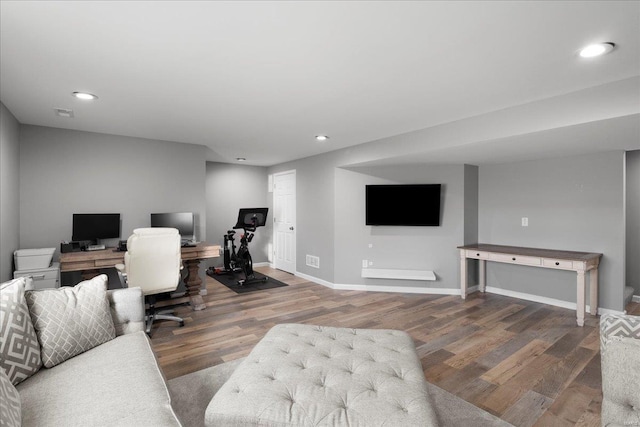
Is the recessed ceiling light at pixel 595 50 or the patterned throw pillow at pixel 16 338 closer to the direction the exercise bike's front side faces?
the recessed ceiling light

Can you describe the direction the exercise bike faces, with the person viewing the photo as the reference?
facing the viewer and to the right of the viewer

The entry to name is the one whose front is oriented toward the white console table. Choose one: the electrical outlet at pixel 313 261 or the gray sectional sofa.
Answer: the gray sectional sofa

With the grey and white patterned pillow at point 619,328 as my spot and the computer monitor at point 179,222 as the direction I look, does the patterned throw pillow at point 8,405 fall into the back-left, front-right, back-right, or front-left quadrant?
front-left

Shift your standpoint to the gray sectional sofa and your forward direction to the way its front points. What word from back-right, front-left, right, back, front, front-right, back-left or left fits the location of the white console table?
front

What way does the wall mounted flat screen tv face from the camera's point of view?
toward the camera

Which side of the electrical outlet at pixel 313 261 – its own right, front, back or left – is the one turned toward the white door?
right

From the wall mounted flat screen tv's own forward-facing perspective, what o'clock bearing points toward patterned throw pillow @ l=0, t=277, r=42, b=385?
The patterned throw pillow is roughly at 1 o'clock from the wall mounted flat screen tv.

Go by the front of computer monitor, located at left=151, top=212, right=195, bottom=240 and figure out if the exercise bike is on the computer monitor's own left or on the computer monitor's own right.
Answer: on the computer monitor's own left

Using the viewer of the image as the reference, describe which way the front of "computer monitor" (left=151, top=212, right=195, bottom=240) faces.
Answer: facing the viewer

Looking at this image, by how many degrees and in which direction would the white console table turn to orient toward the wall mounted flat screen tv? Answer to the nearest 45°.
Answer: approximately 45° to its right

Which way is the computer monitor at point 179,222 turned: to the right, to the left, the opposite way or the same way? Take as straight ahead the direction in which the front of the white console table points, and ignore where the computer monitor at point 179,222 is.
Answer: to the left

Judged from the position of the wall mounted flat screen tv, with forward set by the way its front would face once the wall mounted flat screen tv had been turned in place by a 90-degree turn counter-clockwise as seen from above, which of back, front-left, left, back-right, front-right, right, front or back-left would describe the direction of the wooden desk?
back-right

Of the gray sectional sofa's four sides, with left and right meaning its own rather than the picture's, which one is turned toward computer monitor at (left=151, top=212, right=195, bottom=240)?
left

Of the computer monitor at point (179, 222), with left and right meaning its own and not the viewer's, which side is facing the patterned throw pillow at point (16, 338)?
front

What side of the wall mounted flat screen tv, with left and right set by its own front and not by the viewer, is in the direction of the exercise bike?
right

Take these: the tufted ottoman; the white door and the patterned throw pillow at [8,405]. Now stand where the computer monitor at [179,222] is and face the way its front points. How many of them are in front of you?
2

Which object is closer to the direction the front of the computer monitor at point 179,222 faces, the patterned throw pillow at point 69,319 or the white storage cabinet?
the patterned throw pillow

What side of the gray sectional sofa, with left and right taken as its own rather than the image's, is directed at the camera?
right
